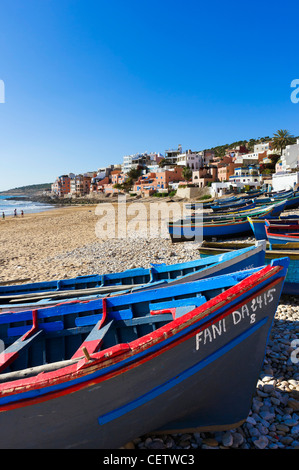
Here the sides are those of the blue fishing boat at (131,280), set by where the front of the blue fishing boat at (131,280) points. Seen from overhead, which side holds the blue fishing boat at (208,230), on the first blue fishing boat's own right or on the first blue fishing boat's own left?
on the first blue fishing boat's own left

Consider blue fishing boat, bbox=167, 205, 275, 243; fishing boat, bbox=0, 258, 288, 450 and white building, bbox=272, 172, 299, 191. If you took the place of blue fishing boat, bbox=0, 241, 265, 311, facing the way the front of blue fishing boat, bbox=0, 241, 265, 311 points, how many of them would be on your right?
1

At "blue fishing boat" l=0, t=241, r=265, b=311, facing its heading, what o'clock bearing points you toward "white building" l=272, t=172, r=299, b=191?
The white building is roughly at 10 o'clock from the blue fishing boat.

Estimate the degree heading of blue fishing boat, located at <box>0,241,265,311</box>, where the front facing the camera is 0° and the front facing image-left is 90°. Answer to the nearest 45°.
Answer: approximately 270°

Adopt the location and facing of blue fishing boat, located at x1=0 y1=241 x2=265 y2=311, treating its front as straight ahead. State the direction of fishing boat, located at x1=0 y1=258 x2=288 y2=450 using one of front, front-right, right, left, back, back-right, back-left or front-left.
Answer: right
